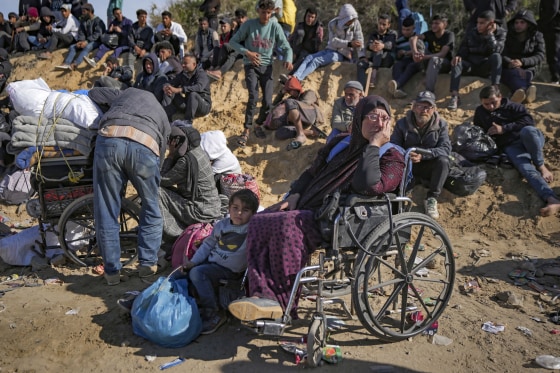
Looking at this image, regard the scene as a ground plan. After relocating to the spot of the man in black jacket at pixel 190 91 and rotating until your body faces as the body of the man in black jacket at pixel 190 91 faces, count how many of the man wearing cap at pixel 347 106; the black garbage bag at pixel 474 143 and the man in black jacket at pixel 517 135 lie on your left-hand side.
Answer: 3

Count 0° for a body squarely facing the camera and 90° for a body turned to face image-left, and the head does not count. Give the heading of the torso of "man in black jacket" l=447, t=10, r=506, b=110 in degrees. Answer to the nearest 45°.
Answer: approximately 45°

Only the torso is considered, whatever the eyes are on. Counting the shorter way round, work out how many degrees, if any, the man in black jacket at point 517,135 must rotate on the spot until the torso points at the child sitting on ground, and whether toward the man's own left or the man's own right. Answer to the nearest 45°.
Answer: approximately 45° to the man's own right

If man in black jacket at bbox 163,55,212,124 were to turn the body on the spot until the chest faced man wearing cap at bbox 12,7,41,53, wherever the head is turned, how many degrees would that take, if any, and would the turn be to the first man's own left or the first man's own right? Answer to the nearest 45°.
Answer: approximately 90° to the first man's own right

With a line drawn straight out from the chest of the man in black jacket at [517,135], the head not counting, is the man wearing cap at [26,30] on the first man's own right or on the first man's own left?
on the first man's own right

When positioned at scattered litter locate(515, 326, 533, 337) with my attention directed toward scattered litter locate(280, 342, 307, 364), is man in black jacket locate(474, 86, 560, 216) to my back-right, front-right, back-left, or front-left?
back-right

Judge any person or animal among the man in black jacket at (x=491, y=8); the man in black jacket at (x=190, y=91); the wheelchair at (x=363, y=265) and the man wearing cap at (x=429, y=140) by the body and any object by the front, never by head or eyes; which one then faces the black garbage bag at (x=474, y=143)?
the man in black jacket at (x=491, y=8)

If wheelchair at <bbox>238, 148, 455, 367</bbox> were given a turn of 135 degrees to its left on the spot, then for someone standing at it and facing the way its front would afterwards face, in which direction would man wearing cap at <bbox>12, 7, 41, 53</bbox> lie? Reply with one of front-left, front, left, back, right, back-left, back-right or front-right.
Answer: back-left

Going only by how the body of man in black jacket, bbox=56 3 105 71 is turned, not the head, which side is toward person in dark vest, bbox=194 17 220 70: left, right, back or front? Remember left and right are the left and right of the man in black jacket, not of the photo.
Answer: left
